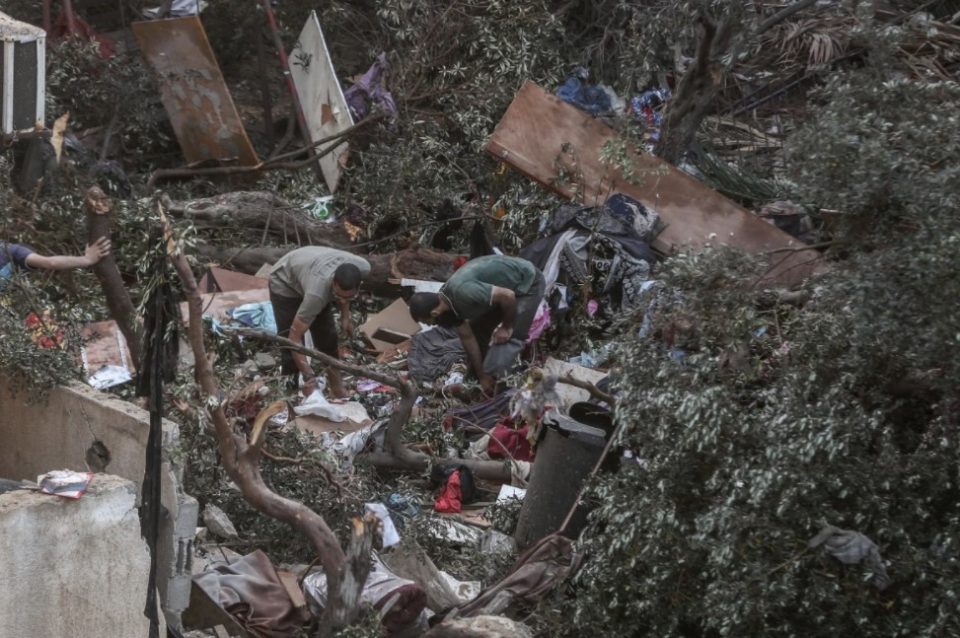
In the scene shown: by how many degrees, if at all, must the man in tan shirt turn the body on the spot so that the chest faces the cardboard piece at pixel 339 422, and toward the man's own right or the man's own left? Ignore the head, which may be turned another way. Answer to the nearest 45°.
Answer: approximately 45° to the man's own right

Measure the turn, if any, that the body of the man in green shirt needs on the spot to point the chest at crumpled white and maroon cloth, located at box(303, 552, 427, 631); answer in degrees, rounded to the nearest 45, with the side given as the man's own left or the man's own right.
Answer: approximately 90° to the man's own left

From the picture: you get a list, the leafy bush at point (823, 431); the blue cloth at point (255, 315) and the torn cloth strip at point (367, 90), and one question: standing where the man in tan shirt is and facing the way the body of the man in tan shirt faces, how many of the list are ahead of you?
1

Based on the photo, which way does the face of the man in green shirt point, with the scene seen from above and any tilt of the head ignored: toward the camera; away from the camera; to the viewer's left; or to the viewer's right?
to the viewer's left

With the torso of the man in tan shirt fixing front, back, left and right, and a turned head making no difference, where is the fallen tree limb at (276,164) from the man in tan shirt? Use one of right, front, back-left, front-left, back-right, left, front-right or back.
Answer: back-left

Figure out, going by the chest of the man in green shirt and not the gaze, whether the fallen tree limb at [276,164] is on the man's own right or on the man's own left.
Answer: on the man's own right

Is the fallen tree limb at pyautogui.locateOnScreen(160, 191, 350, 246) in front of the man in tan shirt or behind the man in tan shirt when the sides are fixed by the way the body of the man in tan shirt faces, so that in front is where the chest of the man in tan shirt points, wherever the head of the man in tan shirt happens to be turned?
behind

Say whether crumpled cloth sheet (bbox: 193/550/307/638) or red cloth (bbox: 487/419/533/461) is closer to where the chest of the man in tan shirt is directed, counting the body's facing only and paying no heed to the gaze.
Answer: the red cloth

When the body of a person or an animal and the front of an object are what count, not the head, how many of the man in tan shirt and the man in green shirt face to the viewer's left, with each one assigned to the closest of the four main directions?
1

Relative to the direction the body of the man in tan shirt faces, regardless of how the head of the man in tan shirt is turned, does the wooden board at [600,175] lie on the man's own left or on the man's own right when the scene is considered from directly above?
on the man's own left

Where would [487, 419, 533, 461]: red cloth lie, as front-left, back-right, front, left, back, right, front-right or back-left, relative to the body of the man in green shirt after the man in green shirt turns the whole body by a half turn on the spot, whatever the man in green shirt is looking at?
right

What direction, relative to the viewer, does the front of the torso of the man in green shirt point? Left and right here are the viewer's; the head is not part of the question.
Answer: facing to the left of the viewer

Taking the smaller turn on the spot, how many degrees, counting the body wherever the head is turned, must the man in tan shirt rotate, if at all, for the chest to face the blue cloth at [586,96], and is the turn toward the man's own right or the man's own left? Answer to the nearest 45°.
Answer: approximately 90° to the man's own left

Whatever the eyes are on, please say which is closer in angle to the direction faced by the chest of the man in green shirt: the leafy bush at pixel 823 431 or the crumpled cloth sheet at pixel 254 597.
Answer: the crumpled cloth sheet

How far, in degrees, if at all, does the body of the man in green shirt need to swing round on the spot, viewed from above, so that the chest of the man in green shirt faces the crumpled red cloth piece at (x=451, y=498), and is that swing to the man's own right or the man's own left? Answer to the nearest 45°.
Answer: approximately 90° to the man's own left

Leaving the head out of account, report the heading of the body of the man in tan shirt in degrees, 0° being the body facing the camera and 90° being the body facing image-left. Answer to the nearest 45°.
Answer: approximately 315°

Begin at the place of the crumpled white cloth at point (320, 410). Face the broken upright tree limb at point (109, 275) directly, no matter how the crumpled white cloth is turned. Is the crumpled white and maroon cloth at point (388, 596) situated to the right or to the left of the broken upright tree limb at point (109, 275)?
left

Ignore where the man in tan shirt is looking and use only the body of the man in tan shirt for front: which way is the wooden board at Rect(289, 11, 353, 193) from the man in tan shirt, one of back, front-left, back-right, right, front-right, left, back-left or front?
back-left

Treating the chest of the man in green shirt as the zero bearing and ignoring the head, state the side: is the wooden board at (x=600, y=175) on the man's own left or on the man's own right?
on the man's own right

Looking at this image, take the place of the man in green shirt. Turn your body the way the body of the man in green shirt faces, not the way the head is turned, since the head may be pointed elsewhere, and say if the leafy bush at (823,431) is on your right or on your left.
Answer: on your left
